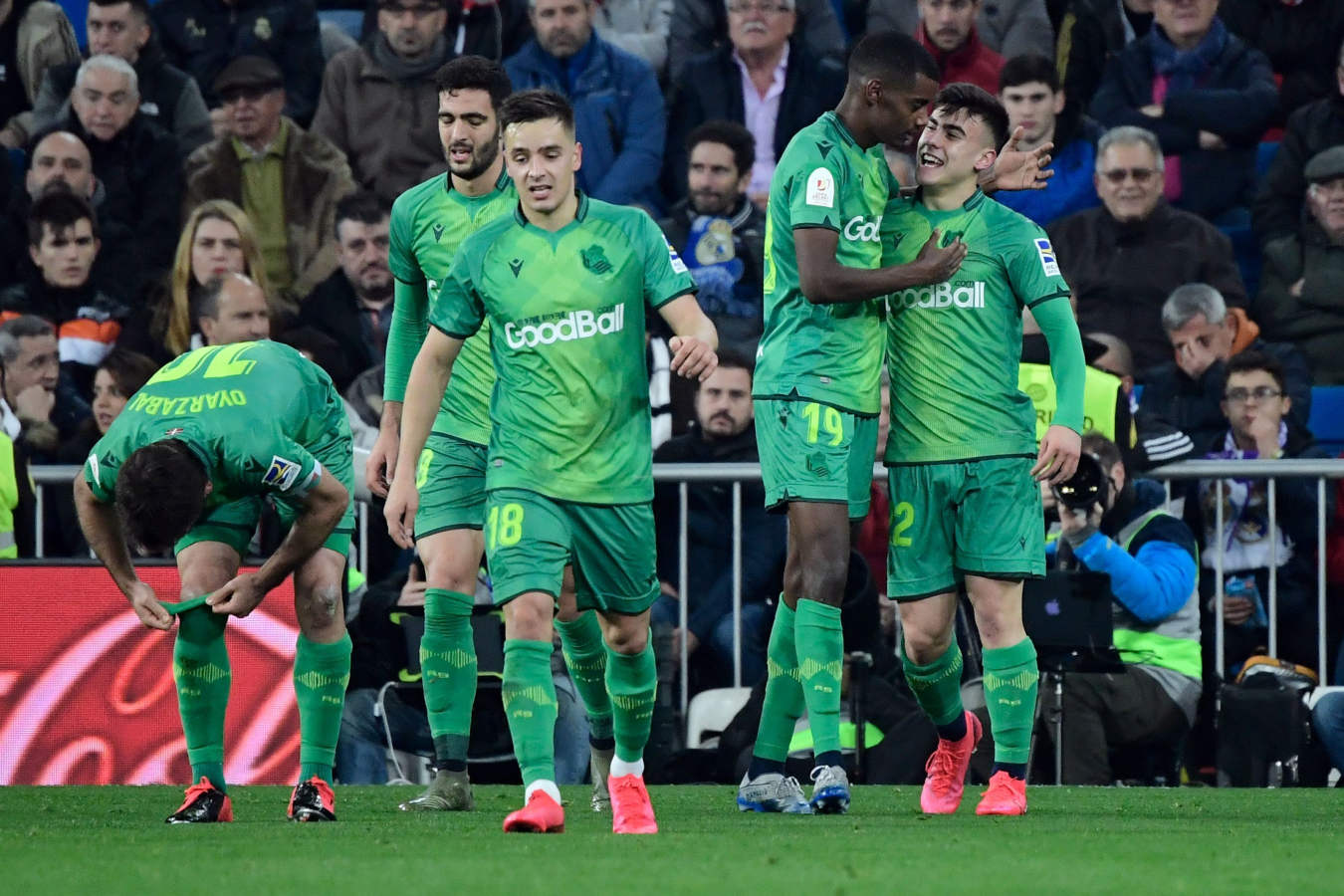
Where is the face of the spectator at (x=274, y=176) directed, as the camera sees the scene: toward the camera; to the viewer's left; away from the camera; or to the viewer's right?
toward the camera

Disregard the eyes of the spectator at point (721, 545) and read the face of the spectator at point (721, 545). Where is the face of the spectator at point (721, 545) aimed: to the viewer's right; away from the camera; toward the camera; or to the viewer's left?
toward the camera

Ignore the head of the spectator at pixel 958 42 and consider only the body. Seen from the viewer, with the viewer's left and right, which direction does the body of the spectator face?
facing the viewer

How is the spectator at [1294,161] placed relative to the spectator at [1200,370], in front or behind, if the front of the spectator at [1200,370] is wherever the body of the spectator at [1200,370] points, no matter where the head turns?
behind

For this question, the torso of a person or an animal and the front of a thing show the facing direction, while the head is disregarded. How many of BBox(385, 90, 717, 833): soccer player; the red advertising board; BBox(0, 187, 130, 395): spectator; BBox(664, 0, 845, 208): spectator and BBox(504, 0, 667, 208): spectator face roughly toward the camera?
5

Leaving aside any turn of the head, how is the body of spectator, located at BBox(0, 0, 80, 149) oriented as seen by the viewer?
toward the camera

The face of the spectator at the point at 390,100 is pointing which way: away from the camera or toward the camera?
toward the camera

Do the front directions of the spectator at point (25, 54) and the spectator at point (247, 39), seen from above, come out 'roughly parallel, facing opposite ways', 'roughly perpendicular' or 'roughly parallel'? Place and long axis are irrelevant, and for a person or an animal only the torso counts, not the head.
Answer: roughly parallel

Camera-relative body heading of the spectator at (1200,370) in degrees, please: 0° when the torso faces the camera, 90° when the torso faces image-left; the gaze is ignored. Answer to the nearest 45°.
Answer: approximately 45°

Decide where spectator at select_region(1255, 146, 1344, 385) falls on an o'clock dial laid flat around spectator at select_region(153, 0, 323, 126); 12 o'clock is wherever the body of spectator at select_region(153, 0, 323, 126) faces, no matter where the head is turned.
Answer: spectator at select_region(1255, 146, 1344, 385) is roughly at 10 o'clock from spectator at select_region(153, 0, 323, 126).

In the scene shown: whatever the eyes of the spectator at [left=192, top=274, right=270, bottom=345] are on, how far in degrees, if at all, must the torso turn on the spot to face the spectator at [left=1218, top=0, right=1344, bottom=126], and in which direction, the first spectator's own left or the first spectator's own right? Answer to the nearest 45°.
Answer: approximately 45° to the first spectator's own left

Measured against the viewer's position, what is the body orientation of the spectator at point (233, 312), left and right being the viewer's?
facing the viewer and to the right of the viewer

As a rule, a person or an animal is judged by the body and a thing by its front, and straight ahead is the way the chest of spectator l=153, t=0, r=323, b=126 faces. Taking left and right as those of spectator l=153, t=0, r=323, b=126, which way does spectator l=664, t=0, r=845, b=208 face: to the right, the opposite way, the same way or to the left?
the same way

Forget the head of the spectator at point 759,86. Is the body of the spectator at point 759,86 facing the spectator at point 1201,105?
no

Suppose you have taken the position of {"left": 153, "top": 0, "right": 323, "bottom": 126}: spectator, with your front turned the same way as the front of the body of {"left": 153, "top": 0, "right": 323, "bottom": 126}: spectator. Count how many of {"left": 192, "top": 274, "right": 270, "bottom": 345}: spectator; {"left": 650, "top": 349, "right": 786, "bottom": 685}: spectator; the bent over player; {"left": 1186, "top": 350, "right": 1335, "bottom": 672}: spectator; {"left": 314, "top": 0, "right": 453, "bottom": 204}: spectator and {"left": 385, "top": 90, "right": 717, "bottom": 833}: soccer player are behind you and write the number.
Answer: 0

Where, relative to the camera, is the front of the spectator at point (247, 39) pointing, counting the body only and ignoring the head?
toward the camera

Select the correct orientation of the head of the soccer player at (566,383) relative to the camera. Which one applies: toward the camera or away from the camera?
toward the camera

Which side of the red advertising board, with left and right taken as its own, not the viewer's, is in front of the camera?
front

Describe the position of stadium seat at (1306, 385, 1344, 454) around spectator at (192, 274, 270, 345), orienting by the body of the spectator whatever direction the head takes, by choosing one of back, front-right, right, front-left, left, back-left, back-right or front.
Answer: front-left

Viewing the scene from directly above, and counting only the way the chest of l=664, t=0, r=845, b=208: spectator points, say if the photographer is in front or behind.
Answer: in front
